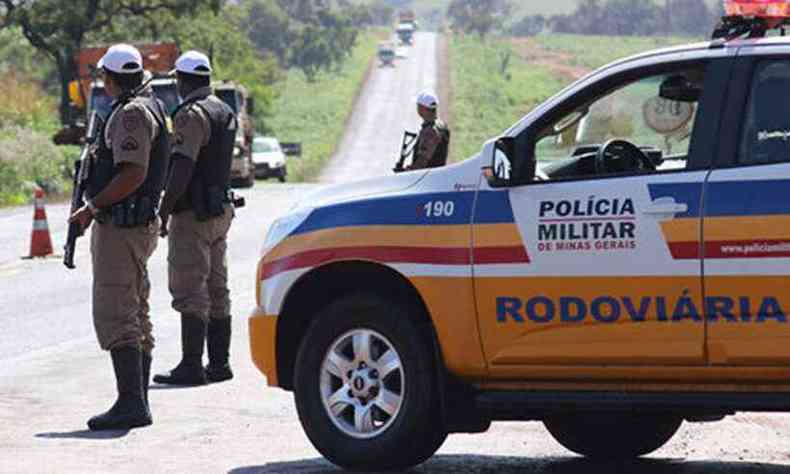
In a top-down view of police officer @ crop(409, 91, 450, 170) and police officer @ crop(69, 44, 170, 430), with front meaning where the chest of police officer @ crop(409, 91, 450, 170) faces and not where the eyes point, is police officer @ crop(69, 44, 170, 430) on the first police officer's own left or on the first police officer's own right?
on the first police officer's own left
